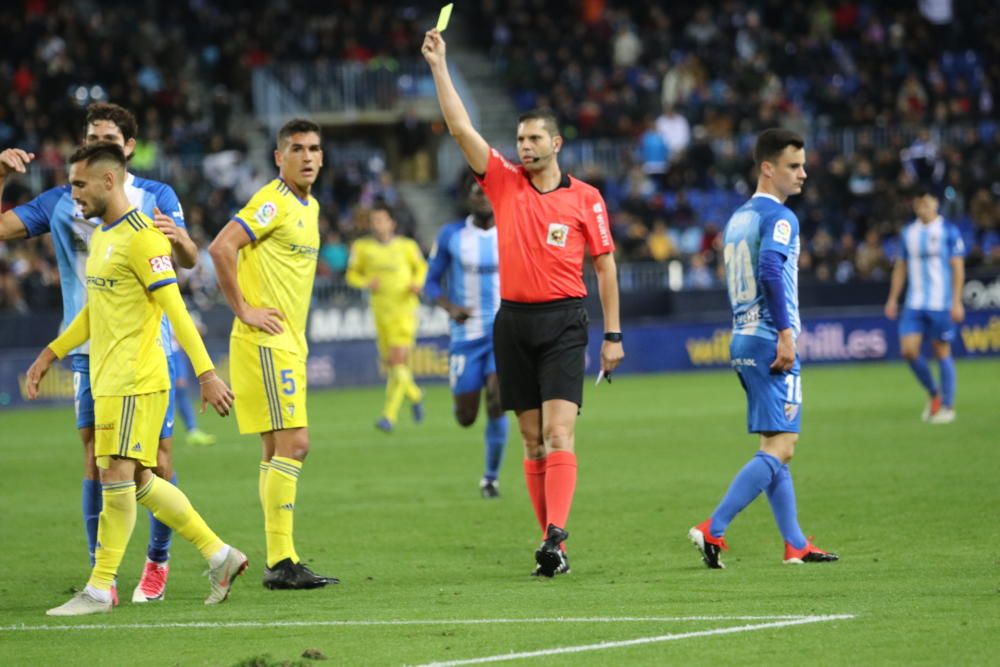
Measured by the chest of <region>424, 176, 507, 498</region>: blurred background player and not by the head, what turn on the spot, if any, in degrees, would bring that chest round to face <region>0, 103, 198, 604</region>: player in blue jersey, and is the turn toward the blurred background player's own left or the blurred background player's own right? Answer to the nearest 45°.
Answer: approximately 45° to the blurred background player's own right

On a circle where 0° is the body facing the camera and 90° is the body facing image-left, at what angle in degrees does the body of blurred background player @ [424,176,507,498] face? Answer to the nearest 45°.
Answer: approximately 0°

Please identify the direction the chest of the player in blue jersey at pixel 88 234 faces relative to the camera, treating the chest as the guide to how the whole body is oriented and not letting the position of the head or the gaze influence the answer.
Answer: toward the camera

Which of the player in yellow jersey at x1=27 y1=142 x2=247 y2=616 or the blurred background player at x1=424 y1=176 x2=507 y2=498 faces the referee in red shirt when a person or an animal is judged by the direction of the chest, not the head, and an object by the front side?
the blurred background player

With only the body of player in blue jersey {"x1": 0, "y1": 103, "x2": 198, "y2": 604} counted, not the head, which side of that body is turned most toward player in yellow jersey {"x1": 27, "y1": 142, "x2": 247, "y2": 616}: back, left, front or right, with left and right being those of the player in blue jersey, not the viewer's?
front

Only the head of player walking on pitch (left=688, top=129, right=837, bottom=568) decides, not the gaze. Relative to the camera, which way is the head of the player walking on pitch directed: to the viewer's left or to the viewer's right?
to the viewer's right

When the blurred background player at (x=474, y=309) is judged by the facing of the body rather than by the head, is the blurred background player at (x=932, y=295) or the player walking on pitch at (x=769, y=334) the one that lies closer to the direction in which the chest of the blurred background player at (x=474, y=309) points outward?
the player walking on pitch

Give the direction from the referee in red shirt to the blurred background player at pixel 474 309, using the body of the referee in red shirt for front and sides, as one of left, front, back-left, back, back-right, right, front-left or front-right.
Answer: back

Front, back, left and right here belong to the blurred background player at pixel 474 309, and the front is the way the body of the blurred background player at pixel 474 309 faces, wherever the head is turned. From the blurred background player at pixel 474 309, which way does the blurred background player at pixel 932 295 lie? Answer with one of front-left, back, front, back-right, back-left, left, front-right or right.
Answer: back-left

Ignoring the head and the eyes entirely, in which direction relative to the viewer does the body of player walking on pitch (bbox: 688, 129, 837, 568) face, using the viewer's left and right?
facing to the right of the viewer
